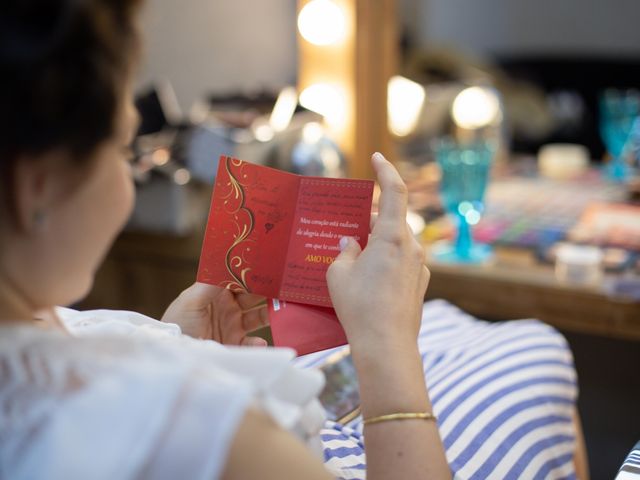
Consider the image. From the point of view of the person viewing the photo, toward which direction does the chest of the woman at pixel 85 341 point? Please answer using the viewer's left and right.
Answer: facing away from the viewer and to the right of the viewer

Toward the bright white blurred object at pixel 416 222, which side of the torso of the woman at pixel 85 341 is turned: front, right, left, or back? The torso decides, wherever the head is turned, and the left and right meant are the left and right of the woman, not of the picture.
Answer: front

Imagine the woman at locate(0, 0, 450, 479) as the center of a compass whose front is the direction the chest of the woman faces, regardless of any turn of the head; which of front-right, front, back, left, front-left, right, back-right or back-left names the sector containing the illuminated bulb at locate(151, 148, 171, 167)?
front-left

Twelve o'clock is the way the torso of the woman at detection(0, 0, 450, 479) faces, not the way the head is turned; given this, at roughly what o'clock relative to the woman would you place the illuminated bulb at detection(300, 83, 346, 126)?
The illuminated bulb is roughly at 11 o'clock from the woman.

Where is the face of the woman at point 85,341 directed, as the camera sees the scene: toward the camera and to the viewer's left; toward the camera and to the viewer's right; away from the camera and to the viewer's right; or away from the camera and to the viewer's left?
away from the camera and to the viewer's right

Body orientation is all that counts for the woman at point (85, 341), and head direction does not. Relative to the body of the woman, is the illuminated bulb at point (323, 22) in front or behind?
in front

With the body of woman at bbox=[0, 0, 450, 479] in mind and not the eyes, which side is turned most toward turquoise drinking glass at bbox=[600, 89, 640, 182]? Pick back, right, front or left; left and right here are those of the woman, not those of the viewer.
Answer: front

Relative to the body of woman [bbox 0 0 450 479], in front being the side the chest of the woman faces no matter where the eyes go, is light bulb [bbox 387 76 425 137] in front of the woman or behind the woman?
in front

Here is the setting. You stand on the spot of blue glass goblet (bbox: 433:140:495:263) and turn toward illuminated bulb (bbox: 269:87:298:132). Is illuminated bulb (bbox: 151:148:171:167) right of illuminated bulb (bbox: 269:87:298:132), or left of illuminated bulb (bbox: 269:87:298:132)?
left

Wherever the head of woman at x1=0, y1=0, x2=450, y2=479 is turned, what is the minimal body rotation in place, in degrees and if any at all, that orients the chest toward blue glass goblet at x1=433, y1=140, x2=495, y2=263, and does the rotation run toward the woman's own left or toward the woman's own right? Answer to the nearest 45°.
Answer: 0° — they already face it

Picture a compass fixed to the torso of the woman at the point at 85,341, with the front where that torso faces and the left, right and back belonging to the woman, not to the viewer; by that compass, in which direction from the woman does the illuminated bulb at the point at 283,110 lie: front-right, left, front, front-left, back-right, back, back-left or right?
front-left
